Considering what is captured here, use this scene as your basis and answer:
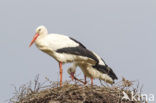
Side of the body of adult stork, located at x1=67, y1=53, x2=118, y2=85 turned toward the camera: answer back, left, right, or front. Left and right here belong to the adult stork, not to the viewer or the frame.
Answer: left

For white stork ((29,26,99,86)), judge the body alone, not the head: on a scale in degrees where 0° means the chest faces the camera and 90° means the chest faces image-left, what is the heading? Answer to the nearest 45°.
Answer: approximately 90°

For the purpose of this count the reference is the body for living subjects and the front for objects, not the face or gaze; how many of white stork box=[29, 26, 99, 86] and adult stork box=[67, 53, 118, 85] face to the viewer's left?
2

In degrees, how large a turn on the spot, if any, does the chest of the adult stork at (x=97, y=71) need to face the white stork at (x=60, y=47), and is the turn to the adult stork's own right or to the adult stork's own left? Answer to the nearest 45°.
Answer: approximately 45° to the adult stork's own left
